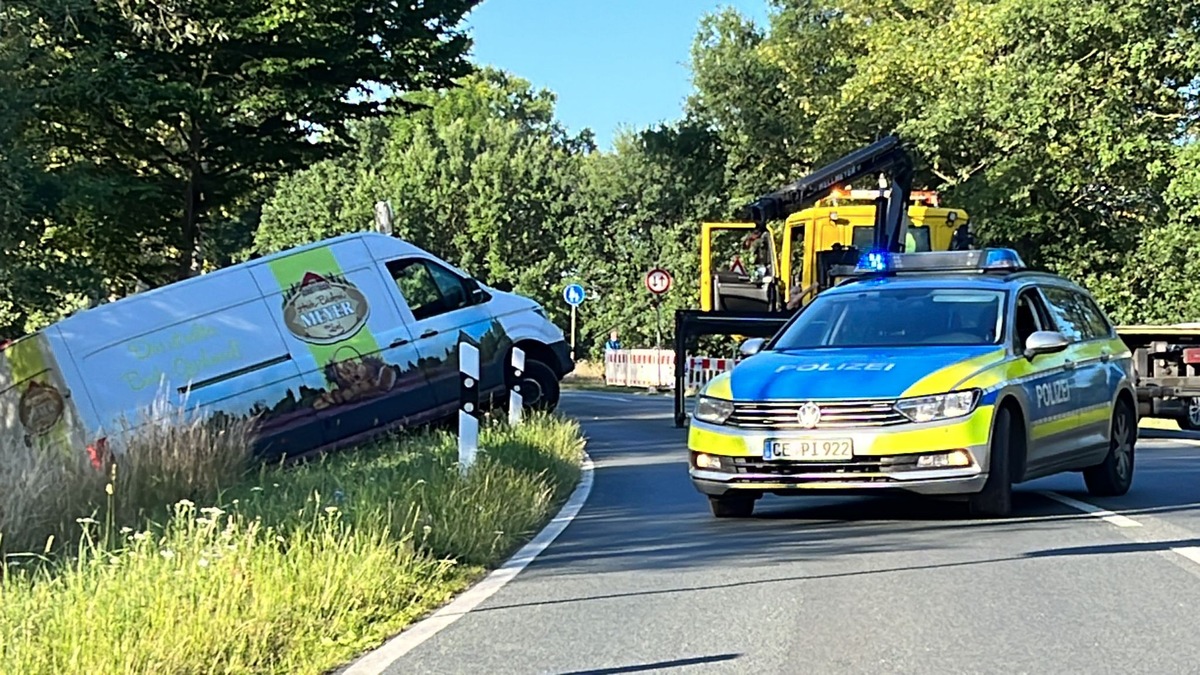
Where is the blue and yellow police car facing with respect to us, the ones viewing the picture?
facing the viewer and to the left of the viewer

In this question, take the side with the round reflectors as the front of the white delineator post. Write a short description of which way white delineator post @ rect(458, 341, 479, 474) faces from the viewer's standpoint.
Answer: facing the viewer

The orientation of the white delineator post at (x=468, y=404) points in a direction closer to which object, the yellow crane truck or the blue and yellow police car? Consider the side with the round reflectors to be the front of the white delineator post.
the blue and yellow police car

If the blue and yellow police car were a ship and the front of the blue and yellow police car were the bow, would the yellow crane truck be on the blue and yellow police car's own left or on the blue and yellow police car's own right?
on the blue and yellow police car's own right

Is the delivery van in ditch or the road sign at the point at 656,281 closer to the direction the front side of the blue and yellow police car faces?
the delivery van in ditch

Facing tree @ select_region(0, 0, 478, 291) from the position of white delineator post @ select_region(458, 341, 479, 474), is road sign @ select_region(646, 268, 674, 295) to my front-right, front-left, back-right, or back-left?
front-right

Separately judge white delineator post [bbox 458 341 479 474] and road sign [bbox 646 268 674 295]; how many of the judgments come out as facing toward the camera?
2

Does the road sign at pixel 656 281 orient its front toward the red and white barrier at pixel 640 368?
no

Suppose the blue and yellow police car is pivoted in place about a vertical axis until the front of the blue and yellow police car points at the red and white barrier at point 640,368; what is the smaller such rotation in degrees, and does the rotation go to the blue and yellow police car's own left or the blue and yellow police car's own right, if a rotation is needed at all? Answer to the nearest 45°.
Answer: approximately 135° to the blue and yellow police car's own right

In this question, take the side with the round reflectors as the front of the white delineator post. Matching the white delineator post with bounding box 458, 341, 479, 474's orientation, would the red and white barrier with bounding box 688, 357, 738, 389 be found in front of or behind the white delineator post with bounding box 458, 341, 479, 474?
behind

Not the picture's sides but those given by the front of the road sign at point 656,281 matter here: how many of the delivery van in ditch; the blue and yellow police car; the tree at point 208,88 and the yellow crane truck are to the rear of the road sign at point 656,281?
0

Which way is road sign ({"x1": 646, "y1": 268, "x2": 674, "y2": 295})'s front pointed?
toward the camera

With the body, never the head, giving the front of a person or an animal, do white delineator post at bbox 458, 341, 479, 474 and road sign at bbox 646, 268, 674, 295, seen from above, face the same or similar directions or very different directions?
same or similar directions
